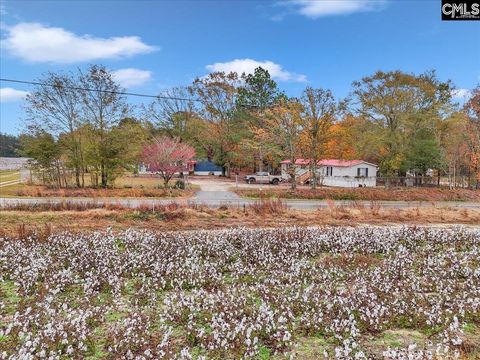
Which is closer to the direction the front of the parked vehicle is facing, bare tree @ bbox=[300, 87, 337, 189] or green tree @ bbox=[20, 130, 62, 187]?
the green tree

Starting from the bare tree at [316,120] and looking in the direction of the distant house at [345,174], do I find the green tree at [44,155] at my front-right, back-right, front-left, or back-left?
back-left

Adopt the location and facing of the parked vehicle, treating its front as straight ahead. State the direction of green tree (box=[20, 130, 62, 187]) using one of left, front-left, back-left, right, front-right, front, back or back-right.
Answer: front-left

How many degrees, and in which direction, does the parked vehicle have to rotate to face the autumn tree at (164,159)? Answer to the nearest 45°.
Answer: approximately 45° to its left

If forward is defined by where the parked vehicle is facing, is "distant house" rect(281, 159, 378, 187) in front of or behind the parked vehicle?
behind

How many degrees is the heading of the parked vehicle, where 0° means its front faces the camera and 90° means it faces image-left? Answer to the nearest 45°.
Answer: approximately 90°
